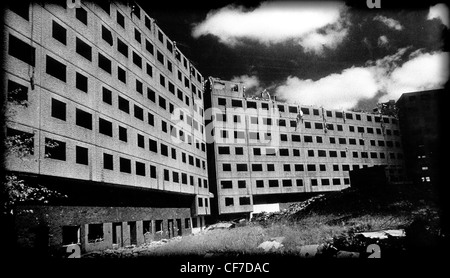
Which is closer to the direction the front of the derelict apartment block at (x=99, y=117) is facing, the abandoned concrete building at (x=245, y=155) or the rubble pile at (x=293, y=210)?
the rubble pile

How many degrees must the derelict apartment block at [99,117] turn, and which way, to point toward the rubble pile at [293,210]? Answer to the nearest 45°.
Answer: approximately 45° to its left

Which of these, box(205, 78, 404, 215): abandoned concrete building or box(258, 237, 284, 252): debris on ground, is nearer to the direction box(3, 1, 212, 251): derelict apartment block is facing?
the debris on ground

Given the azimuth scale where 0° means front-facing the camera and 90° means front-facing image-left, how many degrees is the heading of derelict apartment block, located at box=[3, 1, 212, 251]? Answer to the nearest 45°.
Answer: approximately 315°

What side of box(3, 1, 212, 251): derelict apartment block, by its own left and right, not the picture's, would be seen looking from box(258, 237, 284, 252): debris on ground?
front

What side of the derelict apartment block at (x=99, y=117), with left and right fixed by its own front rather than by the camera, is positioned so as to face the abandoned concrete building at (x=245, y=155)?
left
